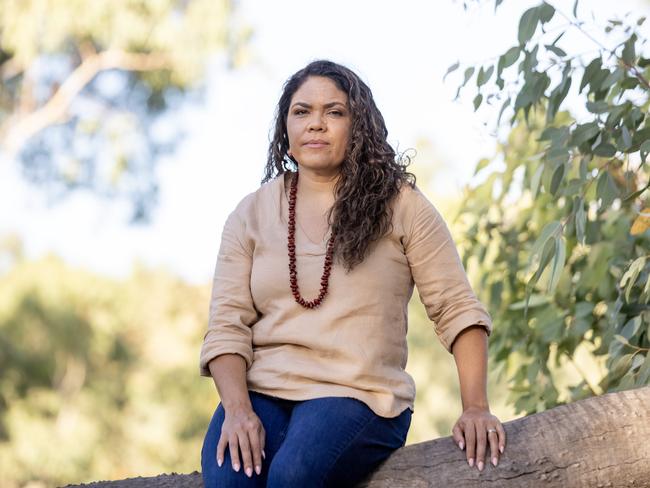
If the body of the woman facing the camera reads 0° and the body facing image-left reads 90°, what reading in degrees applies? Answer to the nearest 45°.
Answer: approximately 45°
